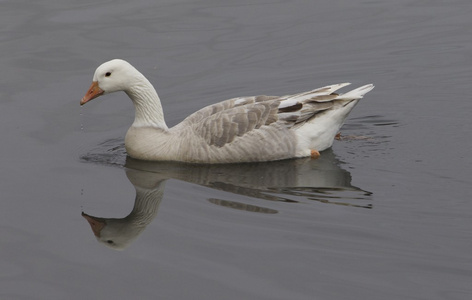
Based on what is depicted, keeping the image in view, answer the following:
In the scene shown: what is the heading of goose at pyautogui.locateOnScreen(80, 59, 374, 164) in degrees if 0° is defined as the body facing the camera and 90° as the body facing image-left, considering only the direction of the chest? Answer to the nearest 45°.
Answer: approximately 90°
